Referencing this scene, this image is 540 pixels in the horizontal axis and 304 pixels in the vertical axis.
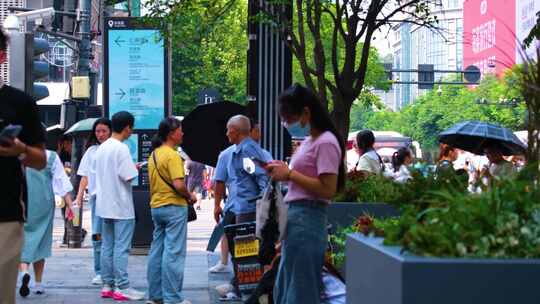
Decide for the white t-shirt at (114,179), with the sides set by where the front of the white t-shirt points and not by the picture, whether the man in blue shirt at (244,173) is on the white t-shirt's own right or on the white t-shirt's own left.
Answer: on the white t-shirt's own right

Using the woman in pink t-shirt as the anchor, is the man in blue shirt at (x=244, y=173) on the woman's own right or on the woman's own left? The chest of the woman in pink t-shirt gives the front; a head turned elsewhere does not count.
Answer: on the woman's own right

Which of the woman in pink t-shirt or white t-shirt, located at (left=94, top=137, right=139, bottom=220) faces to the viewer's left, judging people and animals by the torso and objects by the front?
the woman in pink t-shirt

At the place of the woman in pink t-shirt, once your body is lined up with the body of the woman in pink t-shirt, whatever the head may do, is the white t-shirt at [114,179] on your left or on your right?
on your right

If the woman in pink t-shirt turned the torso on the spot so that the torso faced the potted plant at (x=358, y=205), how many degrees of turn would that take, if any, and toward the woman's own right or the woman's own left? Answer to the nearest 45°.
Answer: approximately 90° to the woman's own right

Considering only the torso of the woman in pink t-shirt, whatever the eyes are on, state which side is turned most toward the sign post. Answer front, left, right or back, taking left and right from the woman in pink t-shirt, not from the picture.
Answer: right

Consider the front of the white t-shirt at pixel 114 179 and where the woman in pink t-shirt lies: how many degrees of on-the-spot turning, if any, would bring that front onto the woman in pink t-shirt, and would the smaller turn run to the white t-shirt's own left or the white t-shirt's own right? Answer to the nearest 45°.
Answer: approximately 135° to the white t-shirt's own right

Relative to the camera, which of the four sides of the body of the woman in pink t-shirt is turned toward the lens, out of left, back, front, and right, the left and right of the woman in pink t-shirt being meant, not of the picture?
left

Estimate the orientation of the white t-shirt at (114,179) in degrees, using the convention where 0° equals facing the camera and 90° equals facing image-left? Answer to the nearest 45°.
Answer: approximately 225°

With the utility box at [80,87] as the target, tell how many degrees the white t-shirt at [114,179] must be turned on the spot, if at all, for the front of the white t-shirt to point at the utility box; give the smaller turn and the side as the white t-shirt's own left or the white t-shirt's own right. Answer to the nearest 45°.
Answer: approximately 45° to the white t-shirt's own left

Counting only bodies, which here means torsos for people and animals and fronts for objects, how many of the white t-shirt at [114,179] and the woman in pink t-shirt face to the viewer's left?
1

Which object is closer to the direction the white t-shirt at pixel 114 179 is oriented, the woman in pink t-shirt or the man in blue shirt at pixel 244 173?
the man in blue shirt
